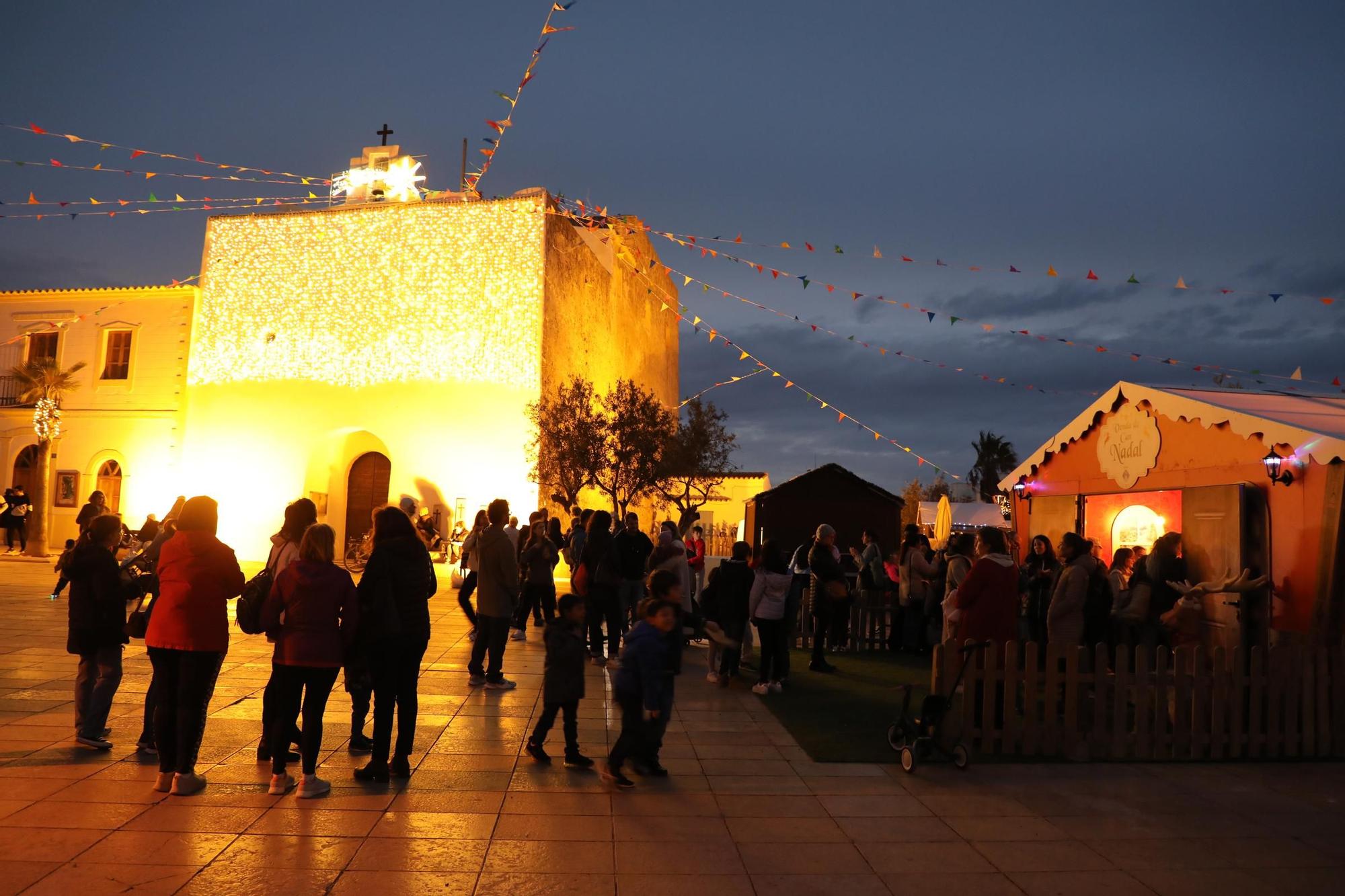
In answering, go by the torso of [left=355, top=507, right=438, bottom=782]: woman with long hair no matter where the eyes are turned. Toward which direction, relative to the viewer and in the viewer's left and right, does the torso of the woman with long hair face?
facing away from the viewer and to the left of the viewer

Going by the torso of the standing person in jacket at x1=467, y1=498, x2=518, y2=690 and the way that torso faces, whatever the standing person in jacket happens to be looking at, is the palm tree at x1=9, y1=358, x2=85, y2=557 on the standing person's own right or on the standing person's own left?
on the standing person's own left

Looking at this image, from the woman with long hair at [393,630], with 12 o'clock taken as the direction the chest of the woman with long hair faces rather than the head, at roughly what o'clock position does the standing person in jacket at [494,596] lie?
The standing person in jacket is roughly at 2 o'clock from the woman with long hair.

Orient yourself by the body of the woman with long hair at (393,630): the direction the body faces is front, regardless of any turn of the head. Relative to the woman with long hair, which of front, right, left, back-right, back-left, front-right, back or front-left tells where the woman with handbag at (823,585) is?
right

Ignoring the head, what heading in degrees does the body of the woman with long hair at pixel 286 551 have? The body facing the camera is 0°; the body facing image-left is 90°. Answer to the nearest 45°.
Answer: approximately 225°

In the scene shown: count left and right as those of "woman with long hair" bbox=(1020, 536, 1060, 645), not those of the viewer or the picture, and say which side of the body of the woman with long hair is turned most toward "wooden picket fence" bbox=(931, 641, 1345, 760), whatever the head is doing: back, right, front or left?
front

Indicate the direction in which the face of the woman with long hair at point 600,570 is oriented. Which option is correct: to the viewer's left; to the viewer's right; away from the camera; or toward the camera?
away from the camera

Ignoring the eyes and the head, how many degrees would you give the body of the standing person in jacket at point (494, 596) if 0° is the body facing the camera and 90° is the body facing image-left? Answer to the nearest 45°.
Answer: approximately 225°

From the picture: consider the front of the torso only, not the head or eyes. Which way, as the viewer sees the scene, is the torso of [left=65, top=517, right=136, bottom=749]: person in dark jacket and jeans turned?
to the viewer's right

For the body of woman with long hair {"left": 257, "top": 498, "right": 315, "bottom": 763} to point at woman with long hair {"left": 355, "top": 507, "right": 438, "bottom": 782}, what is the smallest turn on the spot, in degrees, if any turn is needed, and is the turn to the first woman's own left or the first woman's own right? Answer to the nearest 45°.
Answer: approximately 90° to the first woman's own right

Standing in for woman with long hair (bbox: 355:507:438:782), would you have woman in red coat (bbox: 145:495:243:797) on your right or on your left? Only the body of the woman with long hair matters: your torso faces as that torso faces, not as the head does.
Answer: on your left
